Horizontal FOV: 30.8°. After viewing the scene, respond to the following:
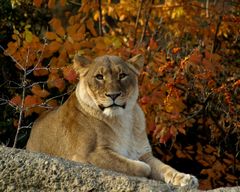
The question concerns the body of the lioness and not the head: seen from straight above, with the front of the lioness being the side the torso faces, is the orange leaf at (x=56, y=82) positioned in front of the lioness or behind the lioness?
behind

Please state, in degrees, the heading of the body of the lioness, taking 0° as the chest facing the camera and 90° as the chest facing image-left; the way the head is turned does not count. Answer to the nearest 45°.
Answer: approximately 315°

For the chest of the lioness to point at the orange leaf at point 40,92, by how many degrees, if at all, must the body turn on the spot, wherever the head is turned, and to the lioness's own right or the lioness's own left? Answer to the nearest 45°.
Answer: approximately 180°

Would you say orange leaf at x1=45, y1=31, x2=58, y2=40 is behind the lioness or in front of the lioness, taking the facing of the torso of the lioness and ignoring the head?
behind
